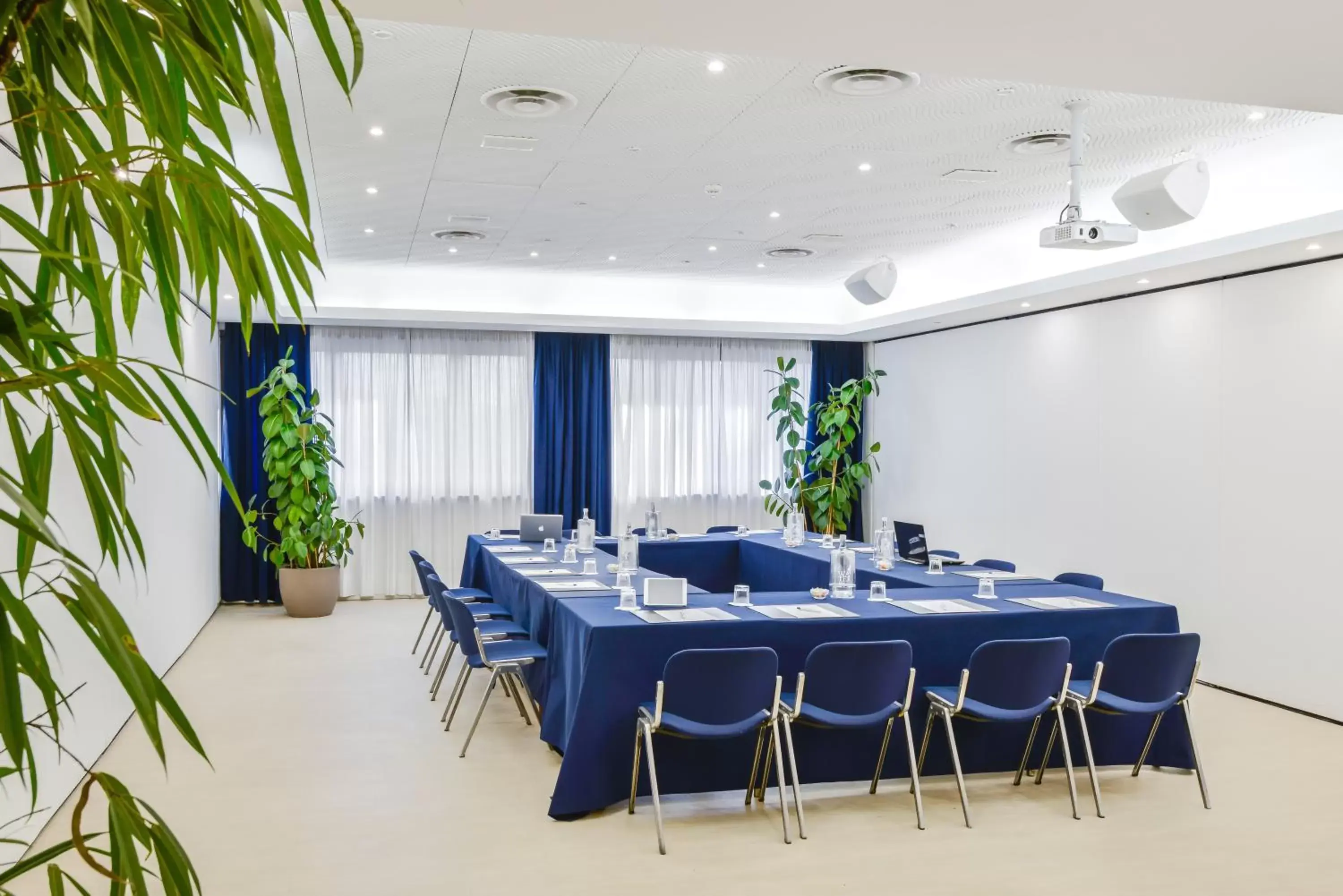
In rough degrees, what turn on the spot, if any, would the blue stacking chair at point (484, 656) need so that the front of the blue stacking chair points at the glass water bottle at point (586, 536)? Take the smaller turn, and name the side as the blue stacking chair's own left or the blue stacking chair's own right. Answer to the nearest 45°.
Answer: approximately 90° to the blue stacking chair's own left

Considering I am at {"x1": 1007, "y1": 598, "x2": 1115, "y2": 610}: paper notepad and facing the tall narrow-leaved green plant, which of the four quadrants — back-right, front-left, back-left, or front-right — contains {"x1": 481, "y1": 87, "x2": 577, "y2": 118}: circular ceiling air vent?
front-right

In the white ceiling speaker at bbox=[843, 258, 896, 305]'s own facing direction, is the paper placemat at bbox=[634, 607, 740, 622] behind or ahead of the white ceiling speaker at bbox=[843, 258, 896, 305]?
ahead

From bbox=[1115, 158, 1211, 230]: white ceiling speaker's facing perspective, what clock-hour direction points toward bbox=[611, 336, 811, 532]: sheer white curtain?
The sheer white curtain is roughly at 3 o'clock from the white ceiling speaker.

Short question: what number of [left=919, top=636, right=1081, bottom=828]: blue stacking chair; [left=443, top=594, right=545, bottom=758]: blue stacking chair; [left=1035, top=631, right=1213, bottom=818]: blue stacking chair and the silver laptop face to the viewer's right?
1

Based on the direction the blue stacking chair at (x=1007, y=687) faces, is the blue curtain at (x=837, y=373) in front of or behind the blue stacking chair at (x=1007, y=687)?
in front

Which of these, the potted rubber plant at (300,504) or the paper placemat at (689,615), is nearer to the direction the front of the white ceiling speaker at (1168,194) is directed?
the paper placemat

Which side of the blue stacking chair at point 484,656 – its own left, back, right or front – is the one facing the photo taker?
right

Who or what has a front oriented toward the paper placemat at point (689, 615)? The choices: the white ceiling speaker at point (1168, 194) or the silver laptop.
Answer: the white ceiling speaker

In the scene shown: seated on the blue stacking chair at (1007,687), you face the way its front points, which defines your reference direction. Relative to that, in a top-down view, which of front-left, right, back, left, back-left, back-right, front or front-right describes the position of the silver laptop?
front

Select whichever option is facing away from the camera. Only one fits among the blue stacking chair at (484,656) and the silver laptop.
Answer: the silver laptop

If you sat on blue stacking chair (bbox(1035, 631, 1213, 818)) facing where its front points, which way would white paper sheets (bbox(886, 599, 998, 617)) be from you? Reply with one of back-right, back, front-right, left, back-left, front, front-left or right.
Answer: front-left

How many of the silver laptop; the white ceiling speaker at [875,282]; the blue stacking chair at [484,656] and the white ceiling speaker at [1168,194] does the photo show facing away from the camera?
1

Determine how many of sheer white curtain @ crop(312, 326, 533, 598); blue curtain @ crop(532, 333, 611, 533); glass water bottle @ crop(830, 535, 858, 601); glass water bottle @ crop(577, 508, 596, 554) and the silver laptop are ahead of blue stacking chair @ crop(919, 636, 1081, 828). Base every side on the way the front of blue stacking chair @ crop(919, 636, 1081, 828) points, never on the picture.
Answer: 5
